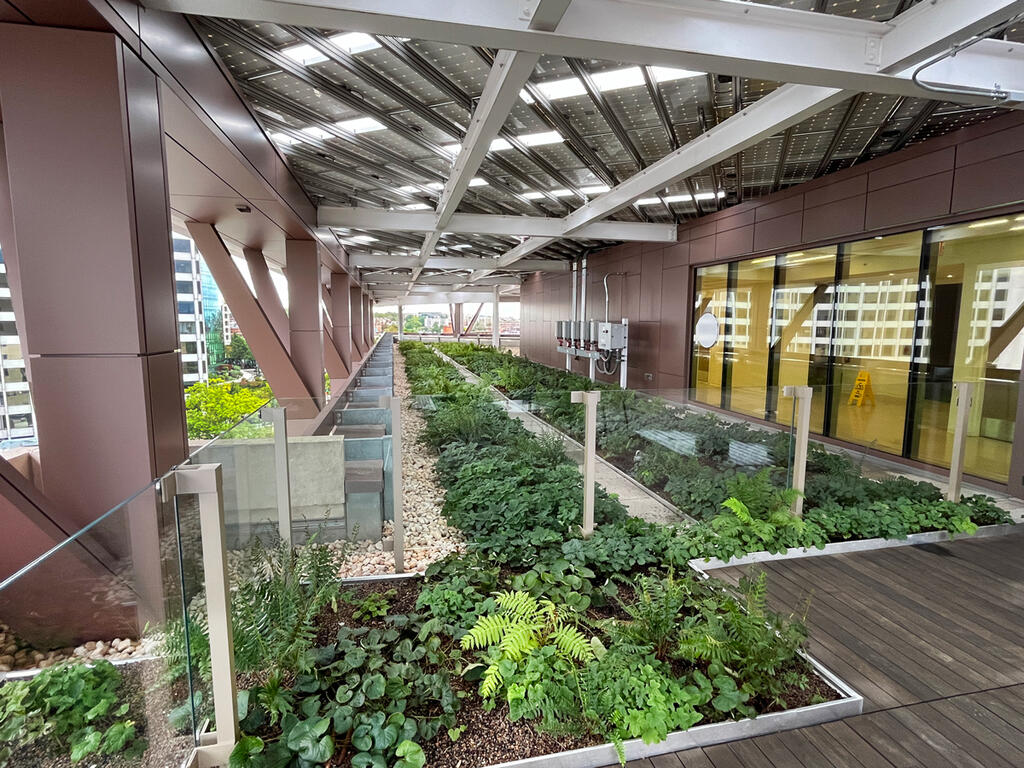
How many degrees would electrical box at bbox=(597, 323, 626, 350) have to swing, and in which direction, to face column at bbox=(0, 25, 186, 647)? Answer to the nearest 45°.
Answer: approximately 45° to its left

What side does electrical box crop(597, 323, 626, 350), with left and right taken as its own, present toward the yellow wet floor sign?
left

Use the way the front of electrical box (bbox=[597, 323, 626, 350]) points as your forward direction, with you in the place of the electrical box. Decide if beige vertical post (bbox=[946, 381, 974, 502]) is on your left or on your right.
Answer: on your left

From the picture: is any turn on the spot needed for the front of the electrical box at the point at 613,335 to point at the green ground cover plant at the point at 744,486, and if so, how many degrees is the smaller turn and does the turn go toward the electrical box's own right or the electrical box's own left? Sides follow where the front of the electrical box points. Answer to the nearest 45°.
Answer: approximately 45° to the electrical box's own left

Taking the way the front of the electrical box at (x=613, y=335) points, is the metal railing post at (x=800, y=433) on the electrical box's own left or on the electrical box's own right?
on the electrical box's own left

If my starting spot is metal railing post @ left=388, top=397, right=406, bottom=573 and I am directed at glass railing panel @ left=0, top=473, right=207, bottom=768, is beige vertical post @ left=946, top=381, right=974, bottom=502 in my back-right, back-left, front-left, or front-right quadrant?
back-left

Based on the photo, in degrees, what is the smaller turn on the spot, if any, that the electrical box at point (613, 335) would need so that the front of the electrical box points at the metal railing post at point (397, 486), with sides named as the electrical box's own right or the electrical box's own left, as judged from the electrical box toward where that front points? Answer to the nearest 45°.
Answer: approximately 45° to the electrical box's own left

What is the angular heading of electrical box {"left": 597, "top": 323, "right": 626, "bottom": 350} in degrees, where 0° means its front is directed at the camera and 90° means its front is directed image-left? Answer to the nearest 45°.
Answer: approximately 45°
